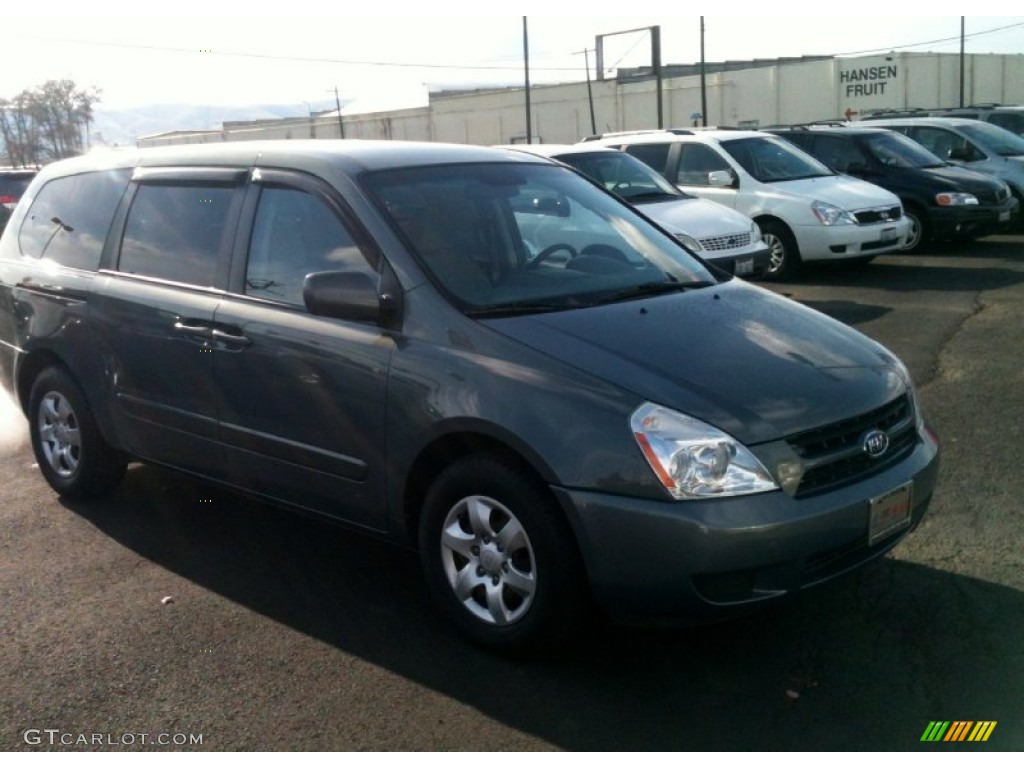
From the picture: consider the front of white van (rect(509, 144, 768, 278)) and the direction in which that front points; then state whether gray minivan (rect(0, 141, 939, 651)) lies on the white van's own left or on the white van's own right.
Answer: on the white van's own right

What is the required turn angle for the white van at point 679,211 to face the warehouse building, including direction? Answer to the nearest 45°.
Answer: approximately 135° to its left

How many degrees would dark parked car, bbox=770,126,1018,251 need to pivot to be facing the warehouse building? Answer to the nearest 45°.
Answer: approximately 135° to its left

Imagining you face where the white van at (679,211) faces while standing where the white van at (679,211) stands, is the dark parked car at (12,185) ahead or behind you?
behind

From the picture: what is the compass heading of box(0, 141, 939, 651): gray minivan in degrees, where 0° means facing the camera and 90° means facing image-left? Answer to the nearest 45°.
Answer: approximately 315°

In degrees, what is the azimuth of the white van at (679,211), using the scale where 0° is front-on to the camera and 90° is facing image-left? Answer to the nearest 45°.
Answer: approximately 315°

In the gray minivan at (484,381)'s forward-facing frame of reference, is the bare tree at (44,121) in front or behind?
behind
